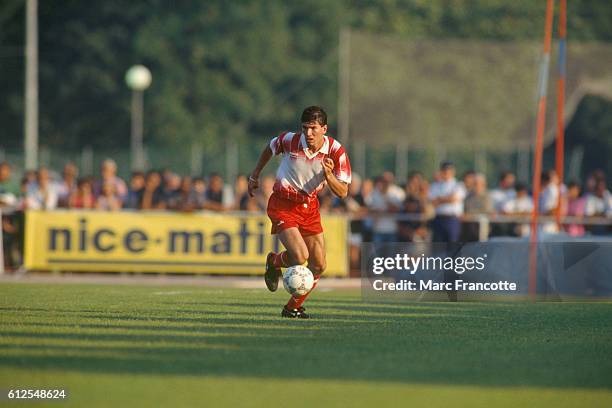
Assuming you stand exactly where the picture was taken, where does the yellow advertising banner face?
facing the viewer

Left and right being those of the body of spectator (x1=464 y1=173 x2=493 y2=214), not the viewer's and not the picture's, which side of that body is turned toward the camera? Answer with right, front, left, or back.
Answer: front

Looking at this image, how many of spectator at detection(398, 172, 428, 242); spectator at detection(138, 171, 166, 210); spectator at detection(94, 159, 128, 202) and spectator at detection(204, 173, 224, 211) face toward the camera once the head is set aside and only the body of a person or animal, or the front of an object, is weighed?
4

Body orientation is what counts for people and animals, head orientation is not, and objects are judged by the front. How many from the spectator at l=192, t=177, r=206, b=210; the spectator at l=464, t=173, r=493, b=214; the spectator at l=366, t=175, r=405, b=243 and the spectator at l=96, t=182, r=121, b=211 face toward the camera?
4

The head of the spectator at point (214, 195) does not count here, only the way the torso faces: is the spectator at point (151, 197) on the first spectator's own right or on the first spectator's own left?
on the first spectator's own right

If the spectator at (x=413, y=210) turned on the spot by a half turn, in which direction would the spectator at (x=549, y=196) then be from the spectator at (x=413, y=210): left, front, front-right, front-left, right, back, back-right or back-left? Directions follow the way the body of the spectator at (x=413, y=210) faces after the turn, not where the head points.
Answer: right

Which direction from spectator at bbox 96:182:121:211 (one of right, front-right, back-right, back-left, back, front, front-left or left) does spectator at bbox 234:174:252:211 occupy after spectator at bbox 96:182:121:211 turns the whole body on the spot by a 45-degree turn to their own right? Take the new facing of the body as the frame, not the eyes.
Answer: back-left

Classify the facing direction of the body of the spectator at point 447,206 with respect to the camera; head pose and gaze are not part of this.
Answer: toward the camera

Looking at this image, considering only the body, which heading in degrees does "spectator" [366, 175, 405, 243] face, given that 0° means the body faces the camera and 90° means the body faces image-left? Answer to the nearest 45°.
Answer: approximately 0°

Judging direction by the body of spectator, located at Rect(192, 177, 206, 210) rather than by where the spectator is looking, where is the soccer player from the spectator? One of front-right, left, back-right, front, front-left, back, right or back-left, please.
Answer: front

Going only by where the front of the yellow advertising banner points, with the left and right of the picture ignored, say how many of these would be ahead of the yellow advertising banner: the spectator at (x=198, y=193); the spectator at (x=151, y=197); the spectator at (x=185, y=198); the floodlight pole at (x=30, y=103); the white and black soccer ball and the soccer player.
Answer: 2

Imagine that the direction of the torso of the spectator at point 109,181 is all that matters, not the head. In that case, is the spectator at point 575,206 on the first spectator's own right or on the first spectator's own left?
on the first spectator's own left

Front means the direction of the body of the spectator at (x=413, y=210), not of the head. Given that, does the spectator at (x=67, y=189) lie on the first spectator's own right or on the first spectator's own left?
on the first spectator's own right

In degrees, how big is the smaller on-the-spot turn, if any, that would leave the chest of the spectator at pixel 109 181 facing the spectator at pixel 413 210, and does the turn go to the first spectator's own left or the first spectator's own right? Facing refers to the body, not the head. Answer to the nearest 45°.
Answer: approximately 90° to the first spectator's own left

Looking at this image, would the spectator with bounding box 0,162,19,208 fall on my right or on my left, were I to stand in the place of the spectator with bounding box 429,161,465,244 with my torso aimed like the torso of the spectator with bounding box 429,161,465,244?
on my right

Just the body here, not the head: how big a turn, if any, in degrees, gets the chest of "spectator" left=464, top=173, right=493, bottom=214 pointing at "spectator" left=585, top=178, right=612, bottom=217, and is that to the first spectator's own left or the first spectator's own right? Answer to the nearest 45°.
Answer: approximately 90° to the first spectator's own left

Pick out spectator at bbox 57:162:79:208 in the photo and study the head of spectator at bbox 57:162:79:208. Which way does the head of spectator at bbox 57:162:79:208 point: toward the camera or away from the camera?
toward the camera
